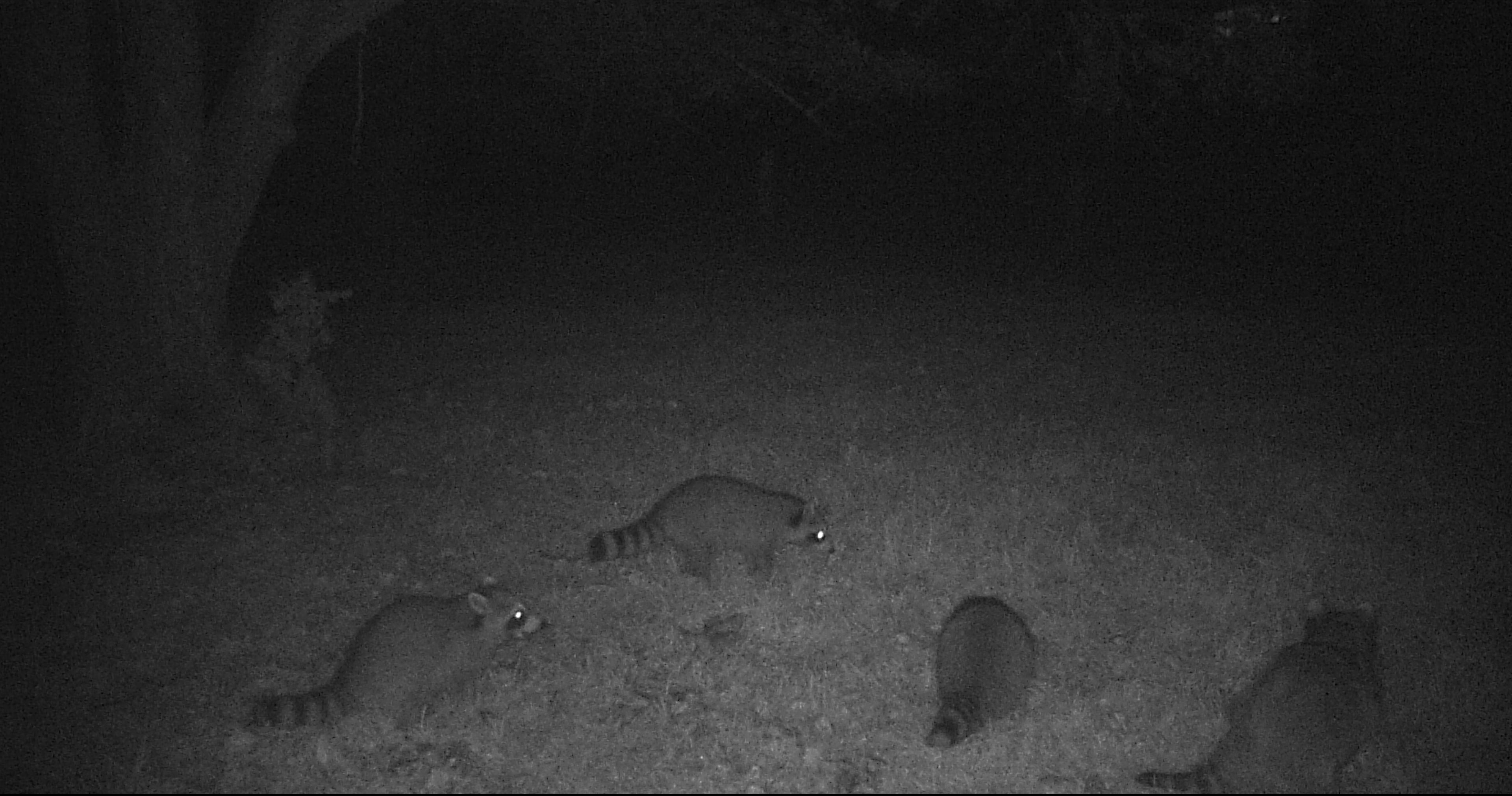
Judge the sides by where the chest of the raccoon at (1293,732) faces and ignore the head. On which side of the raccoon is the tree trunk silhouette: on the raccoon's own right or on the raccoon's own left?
on the raccoon's own left

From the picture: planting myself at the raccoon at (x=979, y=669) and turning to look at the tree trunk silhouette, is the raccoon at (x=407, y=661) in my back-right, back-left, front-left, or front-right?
front-left

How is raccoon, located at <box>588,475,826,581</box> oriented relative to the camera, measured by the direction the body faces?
to the viewer's right

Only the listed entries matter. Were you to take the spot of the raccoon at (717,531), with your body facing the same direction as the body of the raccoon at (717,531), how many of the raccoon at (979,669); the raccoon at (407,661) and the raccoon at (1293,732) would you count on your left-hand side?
0

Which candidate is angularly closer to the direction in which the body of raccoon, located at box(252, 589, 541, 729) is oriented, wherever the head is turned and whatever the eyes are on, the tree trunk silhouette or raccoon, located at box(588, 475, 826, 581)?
the raccoon

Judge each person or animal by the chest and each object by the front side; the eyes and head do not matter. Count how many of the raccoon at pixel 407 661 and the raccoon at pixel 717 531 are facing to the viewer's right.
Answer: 2

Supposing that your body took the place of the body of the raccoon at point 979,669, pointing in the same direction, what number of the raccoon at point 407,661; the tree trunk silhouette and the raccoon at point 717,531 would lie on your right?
0

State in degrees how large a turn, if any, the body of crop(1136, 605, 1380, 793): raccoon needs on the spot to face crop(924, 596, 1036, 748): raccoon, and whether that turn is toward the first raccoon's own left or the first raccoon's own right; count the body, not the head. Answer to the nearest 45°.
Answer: approximately 135° to the first raccoon's own left

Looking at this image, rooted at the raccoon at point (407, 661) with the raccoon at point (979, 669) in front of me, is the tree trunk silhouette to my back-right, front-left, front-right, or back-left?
back-left

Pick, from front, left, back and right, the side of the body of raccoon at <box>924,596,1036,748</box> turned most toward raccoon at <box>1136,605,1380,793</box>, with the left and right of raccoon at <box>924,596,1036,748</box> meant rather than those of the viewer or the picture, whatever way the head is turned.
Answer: right

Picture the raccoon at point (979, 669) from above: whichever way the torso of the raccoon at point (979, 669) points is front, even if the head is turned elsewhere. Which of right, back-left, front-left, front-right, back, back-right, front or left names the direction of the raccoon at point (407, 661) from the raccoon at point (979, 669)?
left

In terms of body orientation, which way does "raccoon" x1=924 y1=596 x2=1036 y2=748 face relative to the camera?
away from the camera

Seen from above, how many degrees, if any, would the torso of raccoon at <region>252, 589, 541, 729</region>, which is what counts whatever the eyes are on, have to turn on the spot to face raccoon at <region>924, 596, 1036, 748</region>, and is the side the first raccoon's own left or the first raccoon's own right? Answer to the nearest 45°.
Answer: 0° — it already faces it

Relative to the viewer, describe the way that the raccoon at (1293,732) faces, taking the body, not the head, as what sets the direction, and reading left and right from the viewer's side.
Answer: facing away from the viewer and to the right of the viewer

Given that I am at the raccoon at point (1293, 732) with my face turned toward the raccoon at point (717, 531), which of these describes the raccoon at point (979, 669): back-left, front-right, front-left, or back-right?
front-left

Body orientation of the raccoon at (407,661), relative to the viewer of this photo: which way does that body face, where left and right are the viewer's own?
facing to the right of the viewer

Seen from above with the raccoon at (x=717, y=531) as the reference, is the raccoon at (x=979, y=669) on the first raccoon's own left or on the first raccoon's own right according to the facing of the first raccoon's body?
on the first raccoon's own right

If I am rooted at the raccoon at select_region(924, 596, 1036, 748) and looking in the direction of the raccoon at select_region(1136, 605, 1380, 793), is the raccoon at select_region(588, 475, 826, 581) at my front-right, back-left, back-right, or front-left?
back-left
